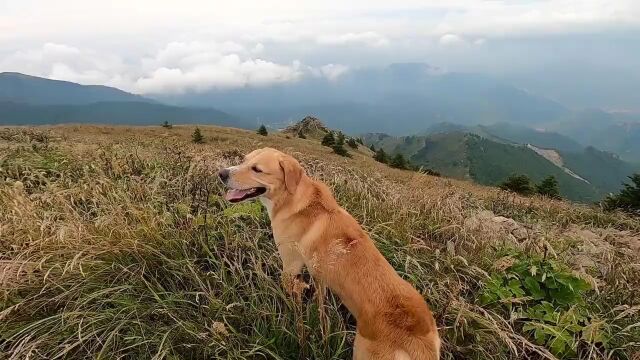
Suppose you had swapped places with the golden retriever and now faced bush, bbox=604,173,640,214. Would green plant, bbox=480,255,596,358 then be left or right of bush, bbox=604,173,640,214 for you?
right

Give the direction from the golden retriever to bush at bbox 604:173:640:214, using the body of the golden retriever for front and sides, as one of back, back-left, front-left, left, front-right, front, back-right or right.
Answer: back-right

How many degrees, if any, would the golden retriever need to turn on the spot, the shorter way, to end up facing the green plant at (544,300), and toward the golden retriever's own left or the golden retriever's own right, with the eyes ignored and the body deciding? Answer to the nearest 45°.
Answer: approximately 90° to the golden retriever's own right

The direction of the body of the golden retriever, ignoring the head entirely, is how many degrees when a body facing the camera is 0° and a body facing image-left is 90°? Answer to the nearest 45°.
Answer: approximately 90°
